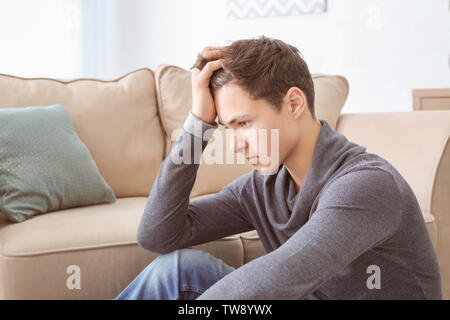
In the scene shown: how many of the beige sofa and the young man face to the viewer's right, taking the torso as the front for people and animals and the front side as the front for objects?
0

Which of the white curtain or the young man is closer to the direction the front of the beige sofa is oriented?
the young man

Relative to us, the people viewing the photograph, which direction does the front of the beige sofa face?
facing the viewer

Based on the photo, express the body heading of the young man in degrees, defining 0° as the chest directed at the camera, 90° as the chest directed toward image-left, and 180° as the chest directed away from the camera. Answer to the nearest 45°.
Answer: approximately 45°

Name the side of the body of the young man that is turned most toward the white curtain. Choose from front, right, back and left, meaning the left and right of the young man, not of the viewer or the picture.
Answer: right
